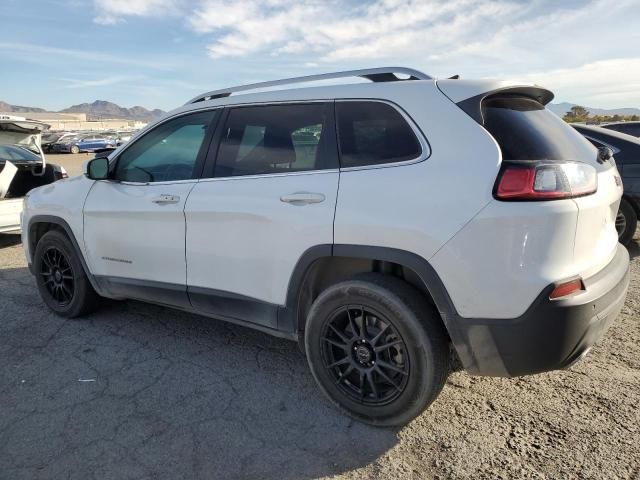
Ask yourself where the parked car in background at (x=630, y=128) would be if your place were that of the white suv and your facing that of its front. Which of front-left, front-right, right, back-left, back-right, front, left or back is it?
right

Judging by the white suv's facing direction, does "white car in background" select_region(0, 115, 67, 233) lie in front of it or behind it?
in front

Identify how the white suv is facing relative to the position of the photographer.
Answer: facing away from the viewer and to the left of the viewer

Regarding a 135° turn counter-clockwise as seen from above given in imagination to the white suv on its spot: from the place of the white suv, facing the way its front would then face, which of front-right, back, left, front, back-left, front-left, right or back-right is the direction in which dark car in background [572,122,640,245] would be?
back-left
